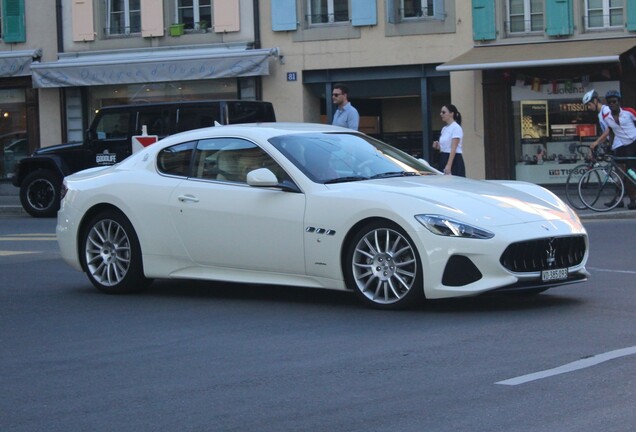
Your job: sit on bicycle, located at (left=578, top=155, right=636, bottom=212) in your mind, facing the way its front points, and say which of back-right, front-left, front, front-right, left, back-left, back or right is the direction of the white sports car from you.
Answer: left

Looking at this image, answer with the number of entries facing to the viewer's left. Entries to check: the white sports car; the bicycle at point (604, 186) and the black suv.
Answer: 2

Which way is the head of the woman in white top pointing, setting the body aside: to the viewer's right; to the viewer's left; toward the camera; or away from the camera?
to the viewer's left

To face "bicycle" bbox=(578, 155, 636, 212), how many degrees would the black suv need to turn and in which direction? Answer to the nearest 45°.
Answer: approximately 135° to its left

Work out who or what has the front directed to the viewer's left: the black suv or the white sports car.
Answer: the black suv

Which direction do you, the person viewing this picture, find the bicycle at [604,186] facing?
facing to the left of the viewer

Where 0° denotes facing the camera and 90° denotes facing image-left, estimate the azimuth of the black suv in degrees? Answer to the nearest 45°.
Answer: approximately 90°

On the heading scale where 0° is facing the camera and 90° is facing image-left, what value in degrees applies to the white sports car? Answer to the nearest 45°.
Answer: approximately 315°
